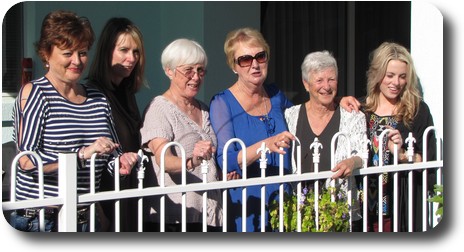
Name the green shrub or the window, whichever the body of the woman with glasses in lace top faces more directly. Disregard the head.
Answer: the green shrub

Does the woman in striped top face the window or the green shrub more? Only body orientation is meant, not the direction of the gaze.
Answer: the green shrub

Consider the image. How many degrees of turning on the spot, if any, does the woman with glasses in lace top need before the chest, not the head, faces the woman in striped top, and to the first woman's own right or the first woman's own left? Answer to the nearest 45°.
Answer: approximately 135° to the first woman's own right

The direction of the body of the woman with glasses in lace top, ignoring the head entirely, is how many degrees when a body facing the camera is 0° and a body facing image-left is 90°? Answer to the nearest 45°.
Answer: approximately 315°

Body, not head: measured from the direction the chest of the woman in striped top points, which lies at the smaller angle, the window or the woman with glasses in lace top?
the woman with glasses in lace top

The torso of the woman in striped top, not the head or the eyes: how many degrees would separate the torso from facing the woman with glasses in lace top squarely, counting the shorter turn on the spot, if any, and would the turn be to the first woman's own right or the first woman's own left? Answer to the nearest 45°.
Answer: approximately 45° to the first woman's own left

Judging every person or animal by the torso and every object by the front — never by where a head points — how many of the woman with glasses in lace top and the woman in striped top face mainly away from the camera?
0

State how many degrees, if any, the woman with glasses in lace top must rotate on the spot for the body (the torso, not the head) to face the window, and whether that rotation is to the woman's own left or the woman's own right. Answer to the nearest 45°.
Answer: approximately 180°

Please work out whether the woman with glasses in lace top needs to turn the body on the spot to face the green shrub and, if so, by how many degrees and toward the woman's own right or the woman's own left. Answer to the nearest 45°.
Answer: approximately 45° to the woman's own left
